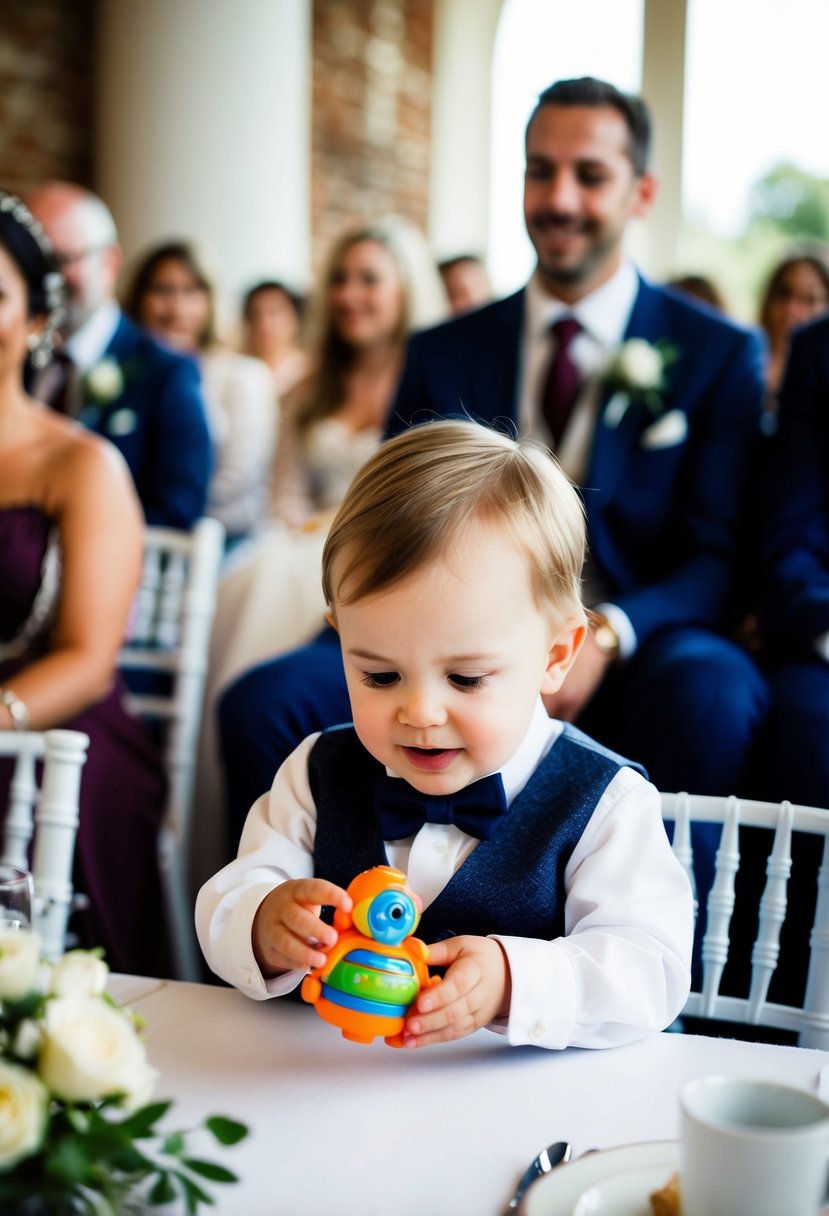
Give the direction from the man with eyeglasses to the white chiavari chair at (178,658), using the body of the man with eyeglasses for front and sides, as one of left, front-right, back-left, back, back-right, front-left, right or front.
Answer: front-left

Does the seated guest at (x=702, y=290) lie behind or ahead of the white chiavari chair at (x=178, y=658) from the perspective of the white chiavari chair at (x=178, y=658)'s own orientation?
behind

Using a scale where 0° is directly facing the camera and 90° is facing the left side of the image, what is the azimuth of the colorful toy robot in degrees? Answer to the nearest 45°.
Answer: approximately 315°

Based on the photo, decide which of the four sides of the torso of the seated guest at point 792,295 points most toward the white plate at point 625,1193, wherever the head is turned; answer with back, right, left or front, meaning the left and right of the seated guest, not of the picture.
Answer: front

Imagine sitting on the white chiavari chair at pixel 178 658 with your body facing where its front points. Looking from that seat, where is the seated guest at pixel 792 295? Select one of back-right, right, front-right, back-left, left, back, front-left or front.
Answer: back

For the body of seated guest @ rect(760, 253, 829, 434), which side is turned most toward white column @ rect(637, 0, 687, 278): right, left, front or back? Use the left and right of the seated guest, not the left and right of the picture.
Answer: back
